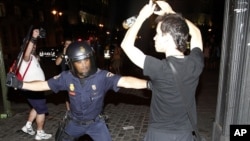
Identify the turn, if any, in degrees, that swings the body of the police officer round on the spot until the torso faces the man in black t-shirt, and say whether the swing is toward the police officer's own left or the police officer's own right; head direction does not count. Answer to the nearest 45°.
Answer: approximately 45° to the police officer's own left

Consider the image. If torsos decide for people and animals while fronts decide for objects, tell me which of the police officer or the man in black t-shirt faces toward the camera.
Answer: the police officer

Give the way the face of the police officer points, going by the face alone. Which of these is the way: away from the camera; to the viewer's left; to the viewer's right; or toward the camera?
toward the camera

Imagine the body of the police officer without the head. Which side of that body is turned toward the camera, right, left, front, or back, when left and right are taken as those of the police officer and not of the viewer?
front

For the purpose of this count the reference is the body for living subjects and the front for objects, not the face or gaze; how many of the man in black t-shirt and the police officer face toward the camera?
1

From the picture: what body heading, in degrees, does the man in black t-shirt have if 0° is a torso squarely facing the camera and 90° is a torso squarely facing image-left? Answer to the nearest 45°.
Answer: approximately 135°
